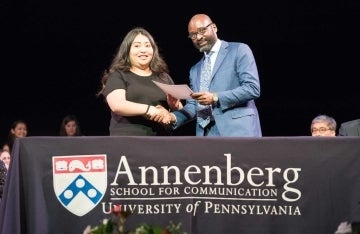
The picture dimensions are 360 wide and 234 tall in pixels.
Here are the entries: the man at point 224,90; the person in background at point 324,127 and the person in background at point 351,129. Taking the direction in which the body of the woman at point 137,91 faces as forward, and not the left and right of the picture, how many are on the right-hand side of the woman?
0

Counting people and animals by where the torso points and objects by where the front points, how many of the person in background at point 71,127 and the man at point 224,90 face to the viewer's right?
0

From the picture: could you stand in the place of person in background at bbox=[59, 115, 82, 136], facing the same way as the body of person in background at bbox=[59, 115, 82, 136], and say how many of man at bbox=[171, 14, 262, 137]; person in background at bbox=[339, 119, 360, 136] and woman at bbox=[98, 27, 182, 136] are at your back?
0

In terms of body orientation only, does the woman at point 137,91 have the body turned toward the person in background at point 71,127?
no

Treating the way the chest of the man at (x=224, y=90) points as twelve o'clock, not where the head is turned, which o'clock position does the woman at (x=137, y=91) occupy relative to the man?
The woman is roughly at 1 o'clock from the man.

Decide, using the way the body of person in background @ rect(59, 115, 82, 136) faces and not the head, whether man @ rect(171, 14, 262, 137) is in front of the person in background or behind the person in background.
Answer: in front

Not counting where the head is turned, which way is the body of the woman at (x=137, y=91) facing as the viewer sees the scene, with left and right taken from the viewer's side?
facing the viewer and to the right of the viewer

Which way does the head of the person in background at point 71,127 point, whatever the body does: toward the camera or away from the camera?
toward the camera

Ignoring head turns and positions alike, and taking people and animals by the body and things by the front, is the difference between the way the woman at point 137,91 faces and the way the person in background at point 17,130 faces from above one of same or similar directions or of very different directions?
same or similar directions

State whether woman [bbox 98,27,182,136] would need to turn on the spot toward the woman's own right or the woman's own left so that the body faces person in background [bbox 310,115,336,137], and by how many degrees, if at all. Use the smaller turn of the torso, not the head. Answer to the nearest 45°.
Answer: approximately 90° to the woman's own left

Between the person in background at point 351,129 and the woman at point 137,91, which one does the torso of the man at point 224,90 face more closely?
the woman

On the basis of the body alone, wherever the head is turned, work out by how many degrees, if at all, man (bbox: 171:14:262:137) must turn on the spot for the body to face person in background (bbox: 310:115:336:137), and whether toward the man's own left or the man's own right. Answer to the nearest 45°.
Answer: approximately 180°

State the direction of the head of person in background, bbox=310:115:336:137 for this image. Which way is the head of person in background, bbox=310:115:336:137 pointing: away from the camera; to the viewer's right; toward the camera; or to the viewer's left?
toward the camera

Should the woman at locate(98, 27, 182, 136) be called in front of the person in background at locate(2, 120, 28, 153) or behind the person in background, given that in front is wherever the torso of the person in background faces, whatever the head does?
in front

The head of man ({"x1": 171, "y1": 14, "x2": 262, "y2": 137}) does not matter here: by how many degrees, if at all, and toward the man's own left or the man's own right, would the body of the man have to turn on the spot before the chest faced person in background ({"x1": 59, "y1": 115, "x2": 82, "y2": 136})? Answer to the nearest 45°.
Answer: approximately 90° to the man's own right

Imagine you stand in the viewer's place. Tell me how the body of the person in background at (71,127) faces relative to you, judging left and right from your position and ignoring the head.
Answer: facing the viewer

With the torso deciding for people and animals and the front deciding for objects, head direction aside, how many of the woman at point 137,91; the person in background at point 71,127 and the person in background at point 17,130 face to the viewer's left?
0

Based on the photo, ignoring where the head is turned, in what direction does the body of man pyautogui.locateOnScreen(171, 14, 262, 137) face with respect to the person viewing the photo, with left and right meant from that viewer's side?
facing the viewer and to the left of the viewer
